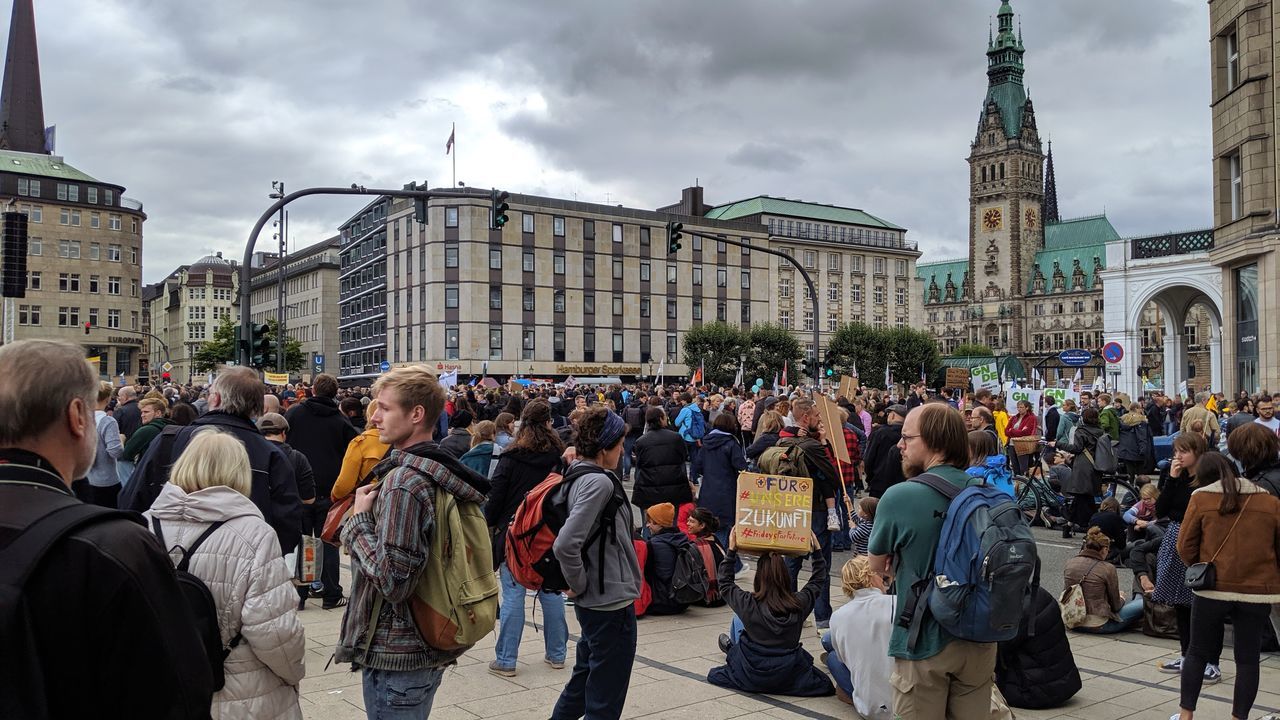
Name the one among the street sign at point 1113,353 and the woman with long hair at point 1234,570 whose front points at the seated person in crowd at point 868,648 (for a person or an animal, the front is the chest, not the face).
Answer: the street sign

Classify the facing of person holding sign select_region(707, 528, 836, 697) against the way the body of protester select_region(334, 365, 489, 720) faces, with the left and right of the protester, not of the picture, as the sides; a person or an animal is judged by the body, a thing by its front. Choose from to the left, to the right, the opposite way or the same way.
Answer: to the right

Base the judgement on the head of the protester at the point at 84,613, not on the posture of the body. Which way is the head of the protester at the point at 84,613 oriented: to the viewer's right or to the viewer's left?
to the viewer's right

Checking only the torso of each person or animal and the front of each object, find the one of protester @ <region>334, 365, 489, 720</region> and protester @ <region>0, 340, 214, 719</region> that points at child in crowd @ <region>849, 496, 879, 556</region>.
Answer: protester @ <region>0, 340, 214, 719</region>

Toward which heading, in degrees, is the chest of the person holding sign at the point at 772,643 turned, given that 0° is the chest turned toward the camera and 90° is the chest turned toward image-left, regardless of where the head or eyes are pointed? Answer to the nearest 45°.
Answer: approximately 180°

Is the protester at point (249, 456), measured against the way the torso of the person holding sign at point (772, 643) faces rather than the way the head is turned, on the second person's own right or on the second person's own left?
on the second person's own left

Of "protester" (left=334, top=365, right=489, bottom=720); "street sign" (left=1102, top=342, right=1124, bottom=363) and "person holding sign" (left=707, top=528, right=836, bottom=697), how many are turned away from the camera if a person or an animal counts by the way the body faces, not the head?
1

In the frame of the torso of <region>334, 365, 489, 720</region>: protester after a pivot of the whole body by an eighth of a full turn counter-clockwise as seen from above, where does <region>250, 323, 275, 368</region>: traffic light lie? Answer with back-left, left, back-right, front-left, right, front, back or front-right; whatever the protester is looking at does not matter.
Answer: back-right

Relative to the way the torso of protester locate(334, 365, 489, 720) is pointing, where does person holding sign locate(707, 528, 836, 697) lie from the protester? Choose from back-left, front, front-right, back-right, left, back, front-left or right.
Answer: back-right

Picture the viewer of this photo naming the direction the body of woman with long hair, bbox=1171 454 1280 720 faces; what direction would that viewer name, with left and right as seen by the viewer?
facing away from the viewer

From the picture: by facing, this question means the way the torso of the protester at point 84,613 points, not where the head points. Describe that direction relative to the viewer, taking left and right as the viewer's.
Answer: facing away from the viewer and to the right of the viewer

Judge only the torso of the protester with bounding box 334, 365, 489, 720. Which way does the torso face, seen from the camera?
to the viewer's left

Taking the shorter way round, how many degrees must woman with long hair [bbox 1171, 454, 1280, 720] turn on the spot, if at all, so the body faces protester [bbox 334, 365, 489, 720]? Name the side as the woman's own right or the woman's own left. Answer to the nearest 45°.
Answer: approximately 135° to the woman's own left

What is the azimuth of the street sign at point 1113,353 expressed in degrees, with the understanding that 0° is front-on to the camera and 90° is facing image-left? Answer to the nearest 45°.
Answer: approximately 0°
